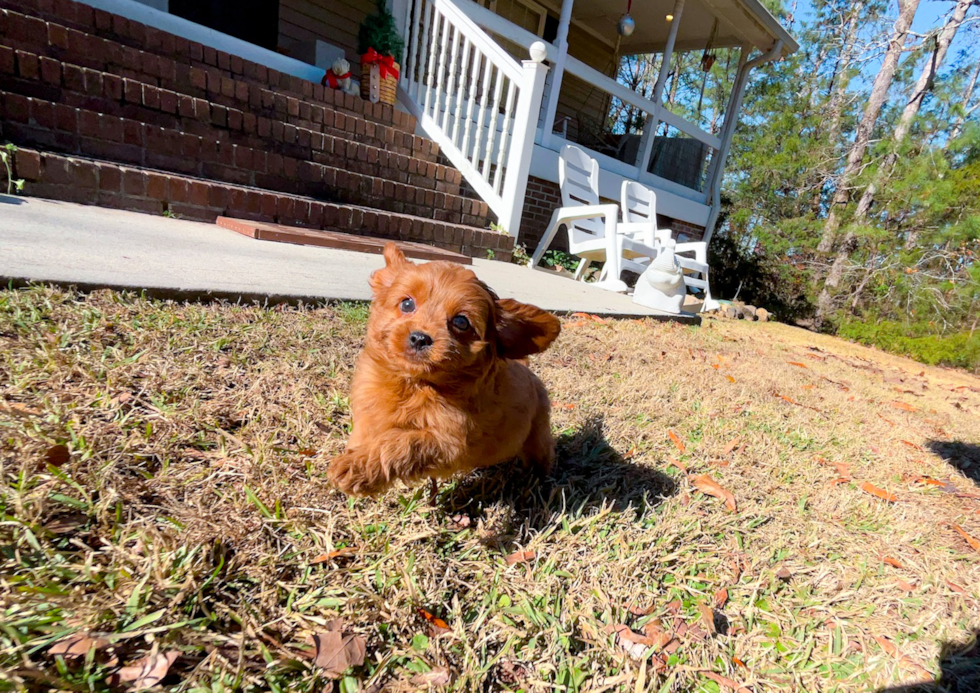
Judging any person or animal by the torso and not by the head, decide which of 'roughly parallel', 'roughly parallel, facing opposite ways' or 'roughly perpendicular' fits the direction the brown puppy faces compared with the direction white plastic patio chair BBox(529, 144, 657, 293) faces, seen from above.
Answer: roughly perpendicular

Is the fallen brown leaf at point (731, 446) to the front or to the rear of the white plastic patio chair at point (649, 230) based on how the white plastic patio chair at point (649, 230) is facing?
to the front

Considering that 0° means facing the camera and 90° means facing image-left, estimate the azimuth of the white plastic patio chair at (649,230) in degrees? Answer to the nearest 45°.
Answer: approximately 315°

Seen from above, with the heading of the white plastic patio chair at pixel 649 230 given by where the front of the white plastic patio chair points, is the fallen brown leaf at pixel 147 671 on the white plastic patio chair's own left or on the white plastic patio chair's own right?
on the white plastic patio chair's own right

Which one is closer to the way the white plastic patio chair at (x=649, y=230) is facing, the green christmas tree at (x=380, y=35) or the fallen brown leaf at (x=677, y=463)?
the fallen brown leaf

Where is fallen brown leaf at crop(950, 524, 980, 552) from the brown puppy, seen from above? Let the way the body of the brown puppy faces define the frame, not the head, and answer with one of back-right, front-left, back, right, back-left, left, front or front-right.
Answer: back-left

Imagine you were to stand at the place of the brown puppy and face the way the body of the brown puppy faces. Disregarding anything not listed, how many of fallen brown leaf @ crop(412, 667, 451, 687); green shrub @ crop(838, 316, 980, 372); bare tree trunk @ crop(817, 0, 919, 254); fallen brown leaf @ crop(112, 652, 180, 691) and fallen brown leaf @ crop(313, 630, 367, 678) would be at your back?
2

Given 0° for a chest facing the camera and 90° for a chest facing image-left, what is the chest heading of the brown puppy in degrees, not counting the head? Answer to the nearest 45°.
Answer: approximately 45°

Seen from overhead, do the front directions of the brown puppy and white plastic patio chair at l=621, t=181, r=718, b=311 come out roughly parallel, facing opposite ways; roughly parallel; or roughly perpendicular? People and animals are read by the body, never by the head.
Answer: roughly perpendicular

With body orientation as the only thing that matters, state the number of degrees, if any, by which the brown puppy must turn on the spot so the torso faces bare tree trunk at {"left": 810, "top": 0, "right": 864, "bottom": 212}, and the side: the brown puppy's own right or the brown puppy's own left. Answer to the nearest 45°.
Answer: approximately 180°

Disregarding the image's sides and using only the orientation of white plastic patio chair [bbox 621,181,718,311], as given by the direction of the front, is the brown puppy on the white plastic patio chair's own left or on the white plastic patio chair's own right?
on the white plastic patio chair's own right
